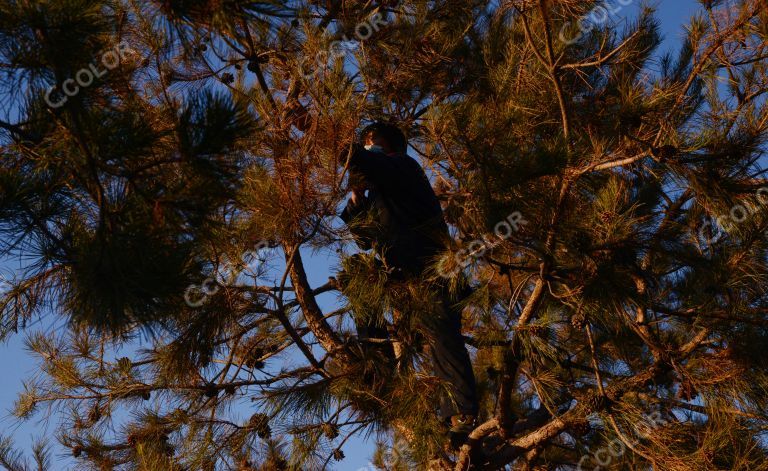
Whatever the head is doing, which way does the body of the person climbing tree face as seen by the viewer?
to the viewer's left
